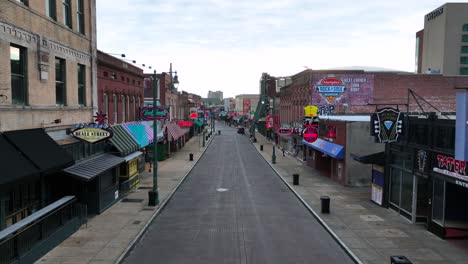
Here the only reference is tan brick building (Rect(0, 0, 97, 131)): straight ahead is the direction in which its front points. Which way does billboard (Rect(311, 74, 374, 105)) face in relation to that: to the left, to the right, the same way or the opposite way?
to the right

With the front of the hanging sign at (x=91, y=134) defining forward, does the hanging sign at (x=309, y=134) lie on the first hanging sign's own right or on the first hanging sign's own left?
on the first hanging sign's own left

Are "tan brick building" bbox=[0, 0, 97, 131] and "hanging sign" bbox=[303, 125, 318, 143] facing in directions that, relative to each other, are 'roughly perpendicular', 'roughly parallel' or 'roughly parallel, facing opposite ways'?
roughly perpendicular

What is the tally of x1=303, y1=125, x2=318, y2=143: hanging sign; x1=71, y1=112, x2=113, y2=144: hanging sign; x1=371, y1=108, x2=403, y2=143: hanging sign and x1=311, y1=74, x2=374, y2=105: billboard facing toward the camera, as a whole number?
4

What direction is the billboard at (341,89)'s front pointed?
toward the camera

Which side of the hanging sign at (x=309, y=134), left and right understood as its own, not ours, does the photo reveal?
front

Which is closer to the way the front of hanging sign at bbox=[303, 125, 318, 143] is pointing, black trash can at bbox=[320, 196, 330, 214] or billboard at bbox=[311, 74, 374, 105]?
the black trash can

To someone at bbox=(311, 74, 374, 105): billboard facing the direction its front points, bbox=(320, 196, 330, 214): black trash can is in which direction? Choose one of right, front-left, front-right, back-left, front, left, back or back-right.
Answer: front

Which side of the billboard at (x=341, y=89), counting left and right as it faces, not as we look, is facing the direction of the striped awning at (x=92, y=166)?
front

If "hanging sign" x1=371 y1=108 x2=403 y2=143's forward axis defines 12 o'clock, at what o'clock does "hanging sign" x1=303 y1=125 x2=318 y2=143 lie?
"hanging sign" x1=303 y1=125 x2=318 y2=143 is roughly at 5 o'clock from "hanging sign" x1=371 y1=108 x2=403 y2=143.

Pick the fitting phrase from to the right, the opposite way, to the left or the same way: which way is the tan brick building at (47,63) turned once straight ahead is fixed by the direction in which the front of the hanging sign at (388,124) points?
to the left

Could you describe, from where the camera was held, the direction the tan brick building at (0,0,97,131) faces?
facing the viewer and to the right of the viewer

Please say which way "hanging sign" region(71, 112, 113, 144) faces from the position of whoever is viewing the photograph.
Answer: facing the viewer

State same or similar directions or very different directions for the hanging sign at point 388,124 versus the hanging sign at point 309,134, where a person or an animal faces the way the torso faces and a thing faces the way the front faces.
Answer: same or similar directions
